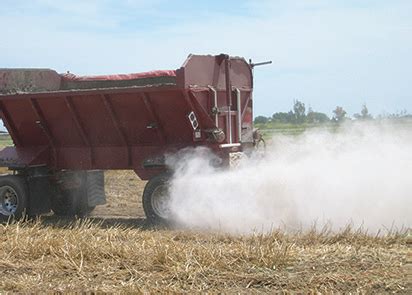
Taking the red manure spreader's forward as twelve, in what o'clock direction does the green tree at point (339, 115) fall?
The green tree is roughly at 4 o'clock from the red manure spreader.

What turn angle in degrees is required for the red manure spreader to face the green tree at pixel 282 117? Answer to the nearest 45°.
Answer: approximately 90° to its right

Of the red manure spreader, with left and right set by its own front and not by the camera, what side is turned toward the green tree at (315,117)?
right

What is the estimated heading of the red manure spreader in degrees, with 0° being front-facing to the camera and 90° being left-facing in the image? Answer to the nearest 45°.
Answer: approximately 135°
